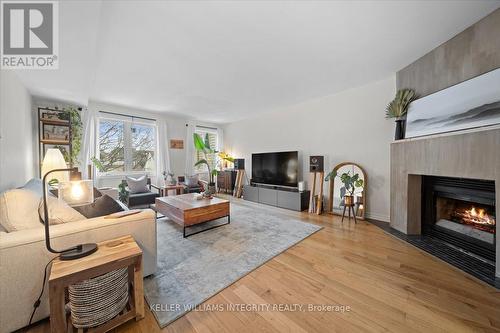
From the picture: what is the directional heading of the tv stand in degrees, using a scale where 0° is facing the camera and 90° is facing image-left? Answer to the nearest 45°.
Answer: approximately 45°

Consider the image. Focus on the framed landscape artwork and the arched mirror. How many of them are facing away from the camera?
0

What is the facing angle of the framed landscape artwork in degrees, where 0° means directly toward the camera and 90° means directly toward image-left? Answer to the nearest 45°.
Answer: approximately 45°

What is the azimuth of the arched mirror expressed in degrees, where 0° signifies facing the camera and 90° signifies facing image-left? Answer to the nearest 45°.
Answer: approximately 45°

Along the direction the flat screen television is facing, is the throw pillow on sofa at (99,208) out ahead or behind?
ahead

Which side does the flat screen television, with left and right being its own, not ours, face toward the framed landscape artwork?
left

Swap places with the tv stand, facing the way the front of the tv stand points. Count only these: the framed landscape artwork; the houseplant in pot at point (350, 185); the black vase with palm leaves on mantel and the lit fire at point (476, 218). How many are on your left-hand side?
4

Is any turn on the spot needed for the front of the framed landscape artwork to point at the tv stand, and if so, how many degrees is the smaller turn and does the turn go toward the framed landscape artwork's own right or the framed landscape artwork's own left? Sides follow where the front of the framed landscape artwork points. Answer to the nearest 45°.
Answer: approximately 45° to the framed landscape artwork's own right

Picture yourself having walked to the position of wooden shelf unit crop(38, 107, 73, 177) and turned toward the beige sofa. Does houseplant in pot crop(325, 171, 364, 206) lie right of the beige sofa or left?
left

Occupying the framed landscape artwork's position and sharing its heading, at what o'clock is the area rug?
The area rug is roughly at 12 o'clock from the framed landscape artwork.

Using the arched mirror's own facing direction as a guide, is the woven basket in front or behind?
in front

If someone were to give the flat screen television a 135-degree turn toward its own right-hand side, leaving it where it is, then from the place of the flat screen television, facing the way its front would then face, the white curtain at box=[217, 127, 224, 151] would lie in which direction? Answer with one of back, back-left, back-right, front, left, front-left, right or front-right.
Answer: front-left

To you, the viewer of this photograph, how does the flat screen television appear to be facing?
facing the viewer and to the left of the viewer

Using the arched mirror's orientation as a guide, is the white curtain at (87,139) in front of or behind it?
in front
